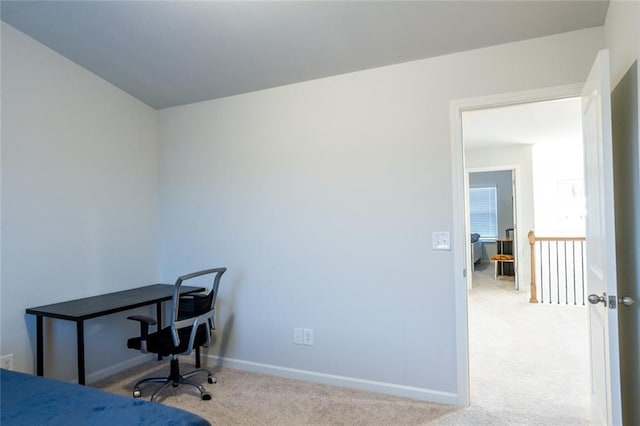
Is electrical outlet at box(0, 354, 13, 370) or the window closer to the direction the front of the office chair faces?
the electrical outlet

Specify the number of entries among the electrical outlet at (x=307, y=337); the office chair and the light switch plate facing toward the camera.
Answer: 2

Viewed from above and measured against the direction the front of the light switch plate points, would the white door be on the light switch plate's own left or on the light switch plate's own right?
on the light switch plate's own left

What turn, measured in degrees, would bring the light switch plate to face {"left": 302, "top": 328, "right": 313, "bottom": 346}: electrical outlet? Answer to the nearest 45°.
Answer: approximately 90° to its right

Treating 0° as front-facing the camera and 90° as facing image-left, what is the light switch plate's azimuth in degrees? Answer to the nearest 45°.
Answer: approximately 0°

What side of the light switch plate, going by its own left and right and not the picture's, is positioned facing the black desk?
right

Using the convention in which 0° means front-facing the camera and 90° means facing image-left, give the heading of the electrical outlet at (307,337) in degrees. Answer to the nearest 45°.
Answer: approximately 0°

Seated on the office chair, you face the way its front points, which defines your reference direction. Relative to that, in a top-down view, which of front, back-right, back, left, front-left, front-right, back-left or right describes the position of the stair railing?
back-right

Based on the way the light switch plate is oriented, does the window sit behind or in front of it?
behind

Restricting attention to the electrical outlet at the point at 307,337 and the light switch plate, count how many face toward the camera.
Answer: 2

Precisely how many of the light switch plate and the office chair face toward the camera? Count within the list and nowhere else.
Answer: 1

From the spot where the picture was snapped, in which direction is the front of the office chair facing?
facing away from the viewer and to the left of the viewer
